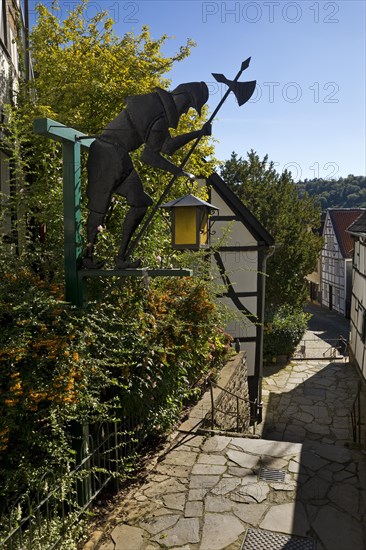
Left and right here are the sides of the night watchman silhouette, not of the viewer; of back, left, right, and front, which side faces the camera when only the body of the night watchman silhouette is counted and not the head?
right

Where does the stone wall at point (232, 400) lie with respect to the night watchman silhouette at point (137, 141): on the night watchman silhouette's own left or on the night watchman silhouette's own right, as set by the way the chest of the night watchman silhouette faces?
on the night watchman silhouette's own left

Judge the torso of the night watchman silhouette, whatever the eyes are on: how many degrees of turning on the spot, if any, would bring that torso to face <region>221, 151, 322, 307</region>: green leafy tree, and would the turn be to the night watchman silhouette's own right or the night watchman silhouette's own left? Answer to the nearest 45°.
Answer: approximately 90° to the night watchman silhouette's own left

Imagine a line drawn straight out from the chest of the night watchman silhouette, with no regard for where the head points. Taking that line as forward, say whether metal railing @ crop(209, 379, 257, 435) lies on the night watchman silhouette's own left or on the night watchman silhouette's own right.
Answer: on the night watchman silhouette's own left
